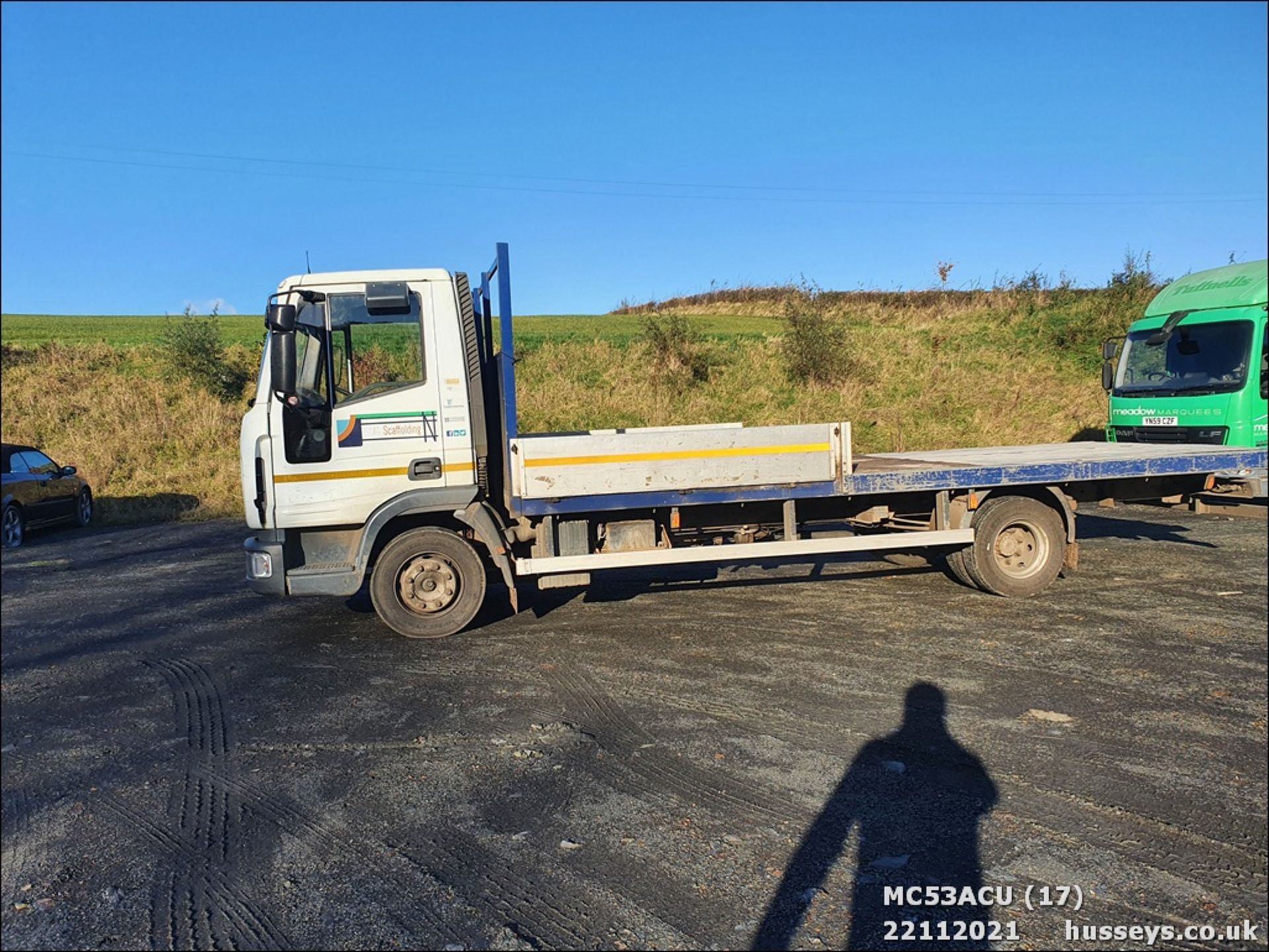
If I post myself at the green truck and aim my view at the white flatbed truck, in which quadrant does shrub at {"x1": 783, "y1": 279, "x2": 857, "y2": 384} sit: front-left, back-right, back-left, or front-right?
back-right

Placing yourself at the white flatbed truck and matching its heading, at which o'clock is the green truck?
The green truck is roughly at 5 o'clock from the white flatbed truck.

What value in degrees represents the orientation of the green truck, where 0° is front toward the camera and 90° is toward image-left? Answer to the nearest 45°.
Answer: approximately 45°

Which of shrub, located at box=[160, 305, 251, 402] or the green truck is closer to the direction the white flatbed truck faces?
the shrub

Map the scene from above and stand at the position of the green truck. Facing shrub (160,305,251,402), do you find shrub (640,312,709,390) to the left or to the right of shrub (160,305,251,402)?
right

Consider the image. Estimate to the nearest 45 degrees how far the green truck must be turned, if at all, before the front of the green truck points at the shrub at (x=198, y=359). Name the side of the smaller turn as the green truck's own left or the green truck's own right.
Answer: approximately 45° to the green truck's own right

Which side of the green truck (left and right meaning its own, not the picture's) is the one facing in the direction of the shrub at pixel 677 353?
right

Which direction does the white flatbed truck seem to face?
to the viewer's left

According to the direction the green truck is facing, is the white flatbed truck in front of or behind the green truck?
in front
